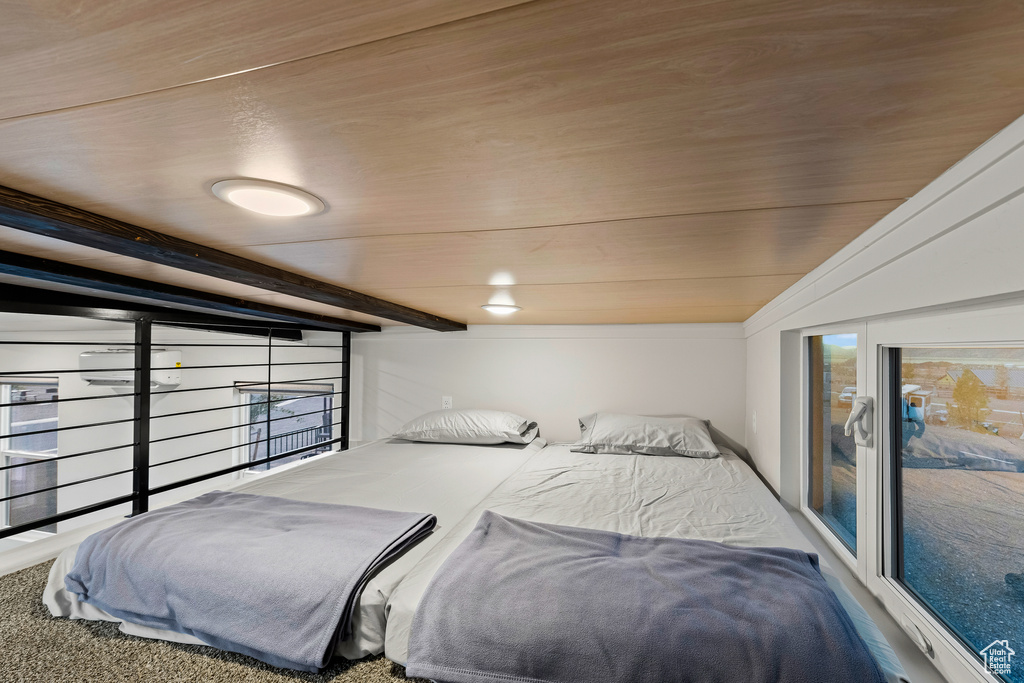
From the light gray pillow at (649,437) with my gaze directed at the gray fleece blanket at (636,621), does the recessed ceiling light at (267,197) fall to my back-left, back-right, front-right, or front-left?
front-right

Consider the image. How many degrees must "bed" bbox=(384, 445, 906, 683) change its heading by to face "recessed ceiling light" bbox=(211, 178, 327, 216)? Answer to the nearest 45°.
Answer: approximately 45° to its right

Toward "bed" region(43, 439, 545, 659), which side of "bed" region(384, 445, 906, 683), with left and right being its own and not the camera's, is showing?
right

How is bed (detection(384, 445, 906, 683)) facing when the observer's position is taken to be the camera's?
facing the viewer

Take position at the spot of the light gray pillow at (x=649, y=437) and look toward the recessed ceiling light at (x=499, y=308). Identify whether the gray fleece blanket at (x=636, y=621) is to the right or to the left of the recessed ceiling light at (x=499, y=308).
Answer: left

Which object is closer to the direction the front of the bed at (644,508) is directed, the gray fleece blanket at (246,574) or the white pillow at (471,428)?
the gray fleece blanket

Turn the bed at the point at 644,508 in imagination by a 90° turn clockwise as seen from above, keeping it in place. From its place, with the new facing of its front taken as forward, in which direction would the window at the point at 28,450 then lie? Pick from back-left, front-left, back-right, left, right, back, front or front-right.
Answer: front

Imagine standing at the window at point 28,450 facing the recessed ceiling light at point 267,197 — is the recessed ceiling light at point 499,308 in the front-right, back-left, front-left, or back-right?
front-left

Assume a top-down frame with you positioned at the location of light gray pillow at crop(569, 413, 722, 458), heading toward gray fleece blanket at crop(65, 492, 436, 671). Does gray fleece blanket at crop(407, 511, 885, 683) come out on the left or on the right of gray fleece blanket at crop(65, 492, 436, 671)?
left

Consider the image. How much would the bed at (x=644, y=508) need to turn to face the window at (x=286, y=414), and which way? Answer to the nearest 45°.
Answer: approximately 135° to its right
